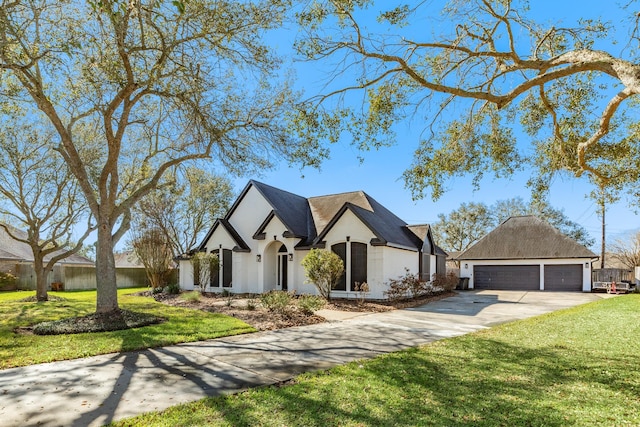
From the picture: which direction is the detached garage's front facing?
toward the camera

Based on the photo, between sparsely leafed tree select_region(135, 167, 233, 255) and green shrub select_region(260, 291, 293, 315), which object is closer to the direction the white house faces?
the green shrub

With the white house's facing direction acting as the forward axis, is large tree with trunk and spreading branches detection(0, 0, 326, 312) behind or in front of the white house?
in front

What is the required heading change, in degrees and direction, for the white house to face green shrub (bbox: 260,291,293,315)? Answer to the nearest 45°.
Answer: approximately 45° to its left

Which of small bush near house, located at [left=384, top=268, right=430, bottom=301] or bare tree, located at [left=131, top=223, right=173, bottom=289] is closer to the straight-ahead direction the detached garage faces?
the small bush near house

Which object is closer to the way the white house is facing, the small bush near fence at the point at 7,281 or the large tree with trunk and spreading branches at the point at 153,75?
the large tree with trunk and spreading branches

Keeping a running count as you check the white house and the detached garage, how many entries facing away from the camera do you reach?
0
